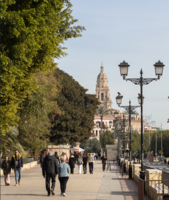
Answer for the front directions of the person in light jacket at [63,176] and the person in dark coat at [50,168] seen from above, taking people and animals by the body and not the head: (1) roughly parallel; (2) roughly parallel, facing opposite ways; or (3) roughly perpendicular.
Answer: roughly parallel
